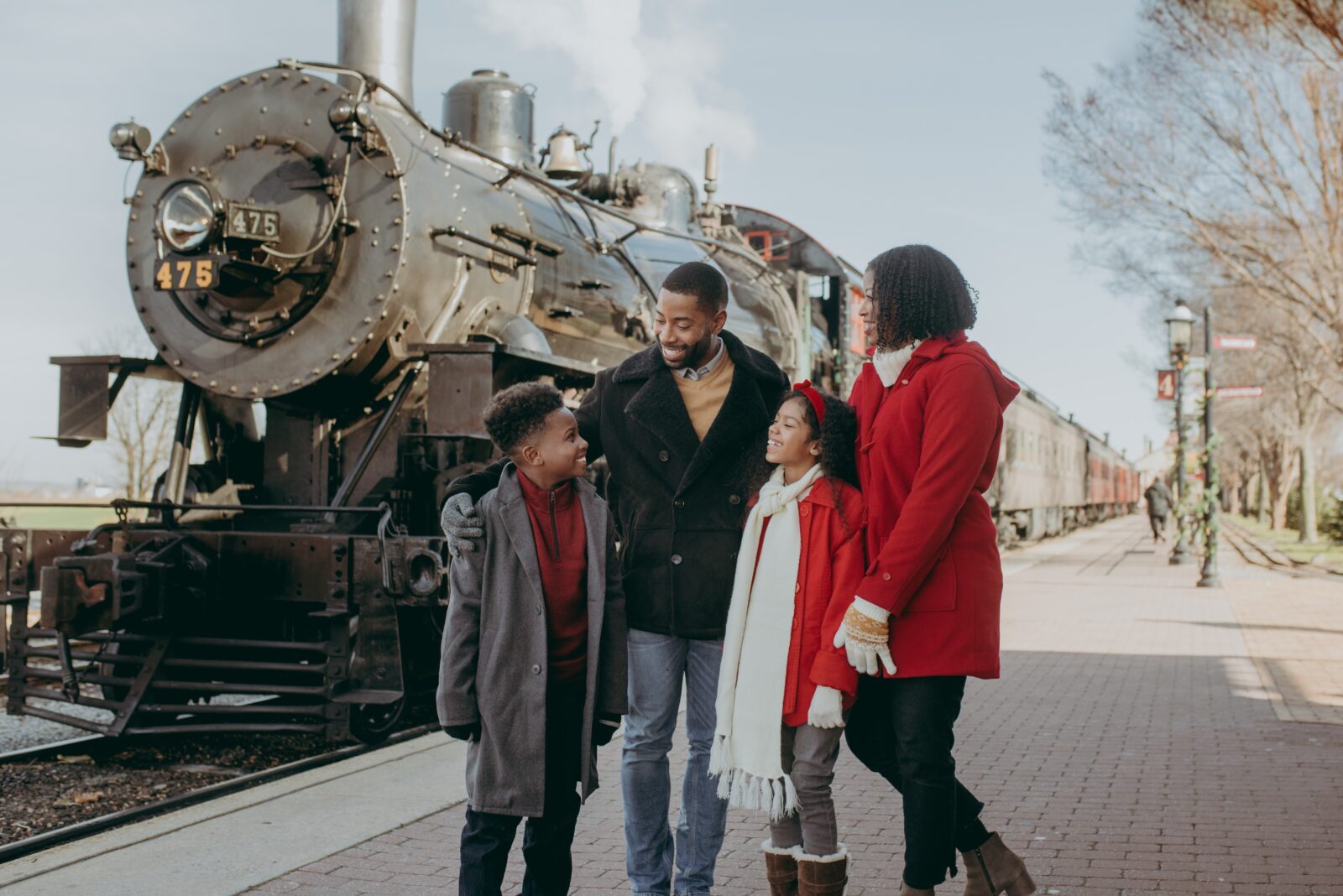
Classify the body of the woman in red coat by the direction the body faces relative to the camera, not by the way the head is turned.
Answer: to the viewer's left

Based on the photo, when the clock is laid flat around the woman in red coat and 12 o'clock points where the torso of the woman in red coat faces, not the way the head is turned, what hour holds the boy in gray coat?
The boy in gray coat is roughly at 12 o'clock from the woman in red coat.

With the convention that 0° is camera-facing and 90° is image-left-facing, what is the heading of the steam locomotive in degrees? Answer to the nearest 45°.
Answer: approximately 45°

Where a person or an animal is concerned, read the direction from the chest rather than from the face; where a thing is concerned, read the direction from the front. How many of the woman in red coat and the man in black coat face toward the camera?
1

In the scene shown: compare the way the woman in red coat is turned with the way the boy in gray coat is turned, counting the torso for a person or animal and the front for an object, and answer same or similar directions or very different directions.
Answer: very different directions

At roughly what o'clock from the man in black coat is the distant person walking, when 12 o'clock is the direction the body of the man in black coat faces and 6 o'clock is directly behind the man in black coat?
The distant person walking is roughly at 7 o'clock from the man in black coat.

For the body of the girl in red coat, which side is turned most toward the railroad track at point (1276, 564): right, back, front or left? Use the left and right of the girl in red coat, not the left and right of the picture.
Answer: back

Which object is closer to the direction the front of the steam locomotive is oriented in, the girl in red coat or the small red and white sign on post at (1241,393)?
the girl in red coat

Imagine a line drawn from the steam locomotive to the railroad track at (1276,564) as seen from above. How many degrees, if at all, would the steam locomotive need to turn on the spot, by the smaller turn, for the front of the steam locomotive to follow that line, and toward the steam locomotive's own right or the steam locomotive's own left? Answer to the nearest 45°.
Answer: approximately 180°

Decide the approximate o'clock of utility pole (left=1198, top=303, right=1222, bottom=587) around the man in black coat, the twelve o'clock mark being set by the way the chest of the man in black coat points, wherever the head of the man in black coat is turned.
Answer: The utility pole is roughly at 7 o'clock from the man in black coat.
